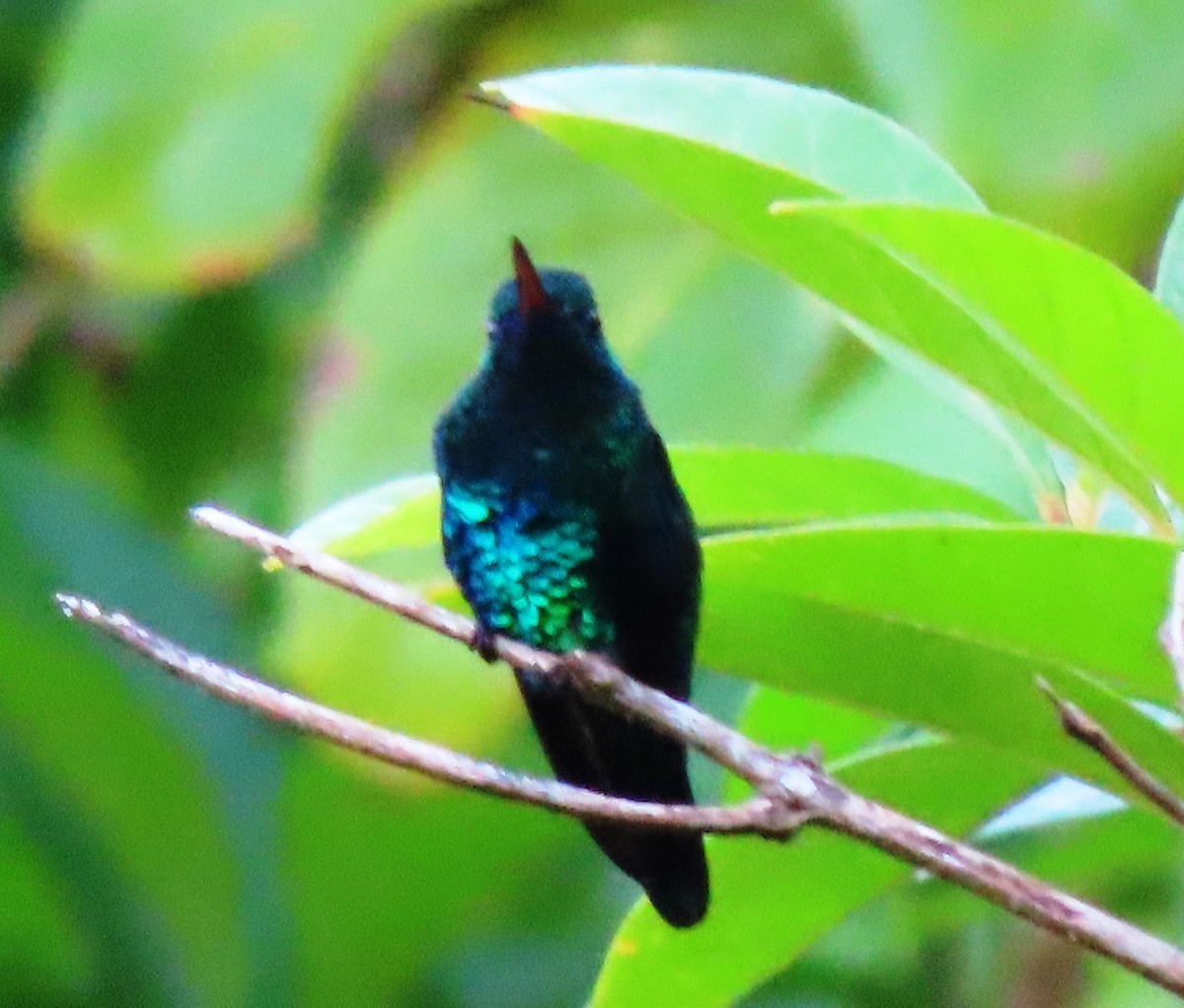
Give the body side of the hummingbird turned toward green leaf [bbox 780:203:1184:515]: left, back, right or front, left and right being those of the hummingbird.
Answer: left

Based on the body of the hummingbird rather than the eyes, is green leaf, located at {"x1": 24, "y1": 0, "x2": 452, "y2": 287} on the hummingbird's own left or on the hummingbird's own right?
on the hummingbird's own right

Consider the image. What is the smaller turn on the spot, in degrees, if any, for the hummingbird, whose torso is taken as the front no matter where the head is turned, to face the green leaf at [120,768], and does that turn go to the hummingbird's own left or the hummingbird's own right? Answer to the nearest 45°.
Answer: approximately 90° to the hummingbird's own right

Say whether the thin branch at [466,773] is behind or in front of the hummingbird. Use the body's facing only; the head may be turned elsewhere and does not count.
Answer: in front

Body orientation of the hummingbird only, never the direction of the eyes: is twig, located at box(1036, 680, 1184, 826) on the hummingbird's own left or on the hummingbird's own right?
on the hummingbird's own left

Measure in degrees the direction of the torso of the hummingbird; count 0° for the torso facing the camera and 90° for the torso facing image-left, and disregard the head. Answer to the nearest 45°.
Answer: approximately 45°
